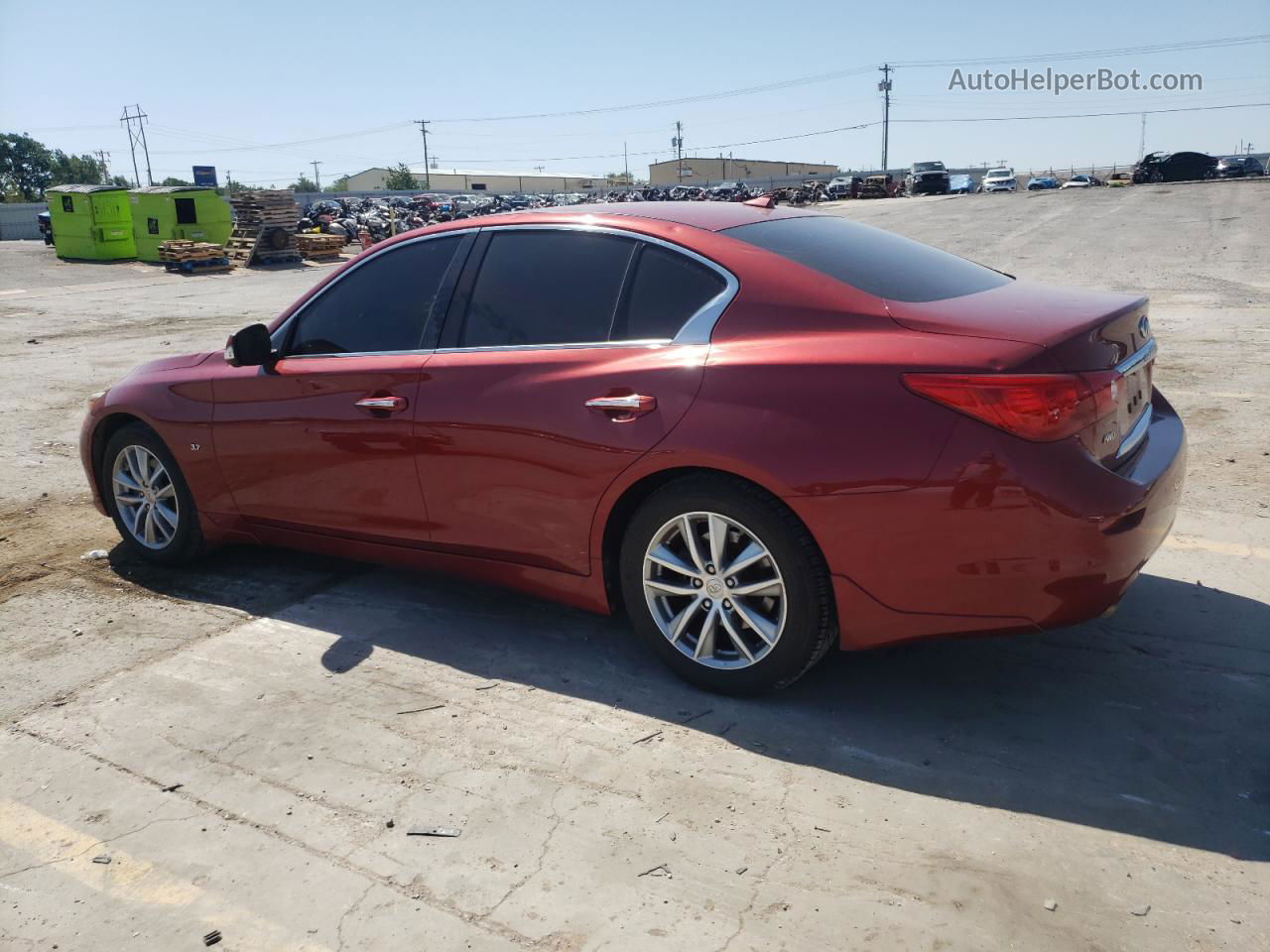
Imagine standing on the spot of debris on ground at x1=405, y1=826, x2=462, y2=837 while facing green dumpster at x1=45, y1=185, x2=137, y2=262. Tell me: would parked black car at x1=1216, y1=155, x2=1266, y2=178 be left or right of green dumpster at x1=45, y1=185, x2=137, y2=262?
right

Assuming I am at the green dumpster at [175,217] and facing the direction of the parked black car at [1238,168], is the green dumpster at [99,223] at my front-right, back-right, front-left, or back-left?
back-left

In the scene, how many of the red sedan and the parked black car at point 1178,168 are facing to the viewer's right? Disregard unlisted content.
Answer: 0

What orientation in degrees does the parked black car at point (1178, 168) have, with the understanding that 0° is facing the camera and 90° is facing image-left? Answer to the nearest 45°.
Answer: approximately 45°

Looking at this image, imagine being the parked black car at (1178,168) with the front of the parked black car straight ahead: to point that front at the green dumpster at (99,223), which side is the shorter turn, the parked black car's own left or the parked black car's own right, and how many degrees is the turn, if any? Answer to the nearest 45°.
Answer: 0° — it already faces it

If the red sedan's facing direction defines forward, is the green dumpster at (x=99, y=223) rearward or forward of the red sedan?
forward

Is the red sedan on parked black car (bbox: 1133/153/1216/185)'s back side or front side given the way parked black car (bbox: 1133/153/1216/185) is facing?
on the front side

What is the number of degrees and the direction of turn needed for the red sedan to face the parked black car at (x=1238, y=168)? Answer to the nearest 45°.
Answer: approximately 90° to its right

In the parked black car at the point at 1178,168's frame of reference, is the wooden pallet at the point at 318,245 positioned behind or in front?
in front

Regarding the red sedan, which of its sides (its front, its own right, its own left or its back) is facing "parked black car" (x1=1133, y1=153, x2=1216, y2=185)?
right

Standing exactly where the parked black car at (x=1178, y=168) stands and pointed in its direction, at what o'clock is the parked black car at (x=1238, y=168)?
the parked black car at (x=1238, y=168) is roughly at 6 o'clock from the parked black car at (x=1178, y=168).

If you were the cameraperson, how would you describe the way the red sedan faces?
facing away from the viewer and to the left of the viewer
